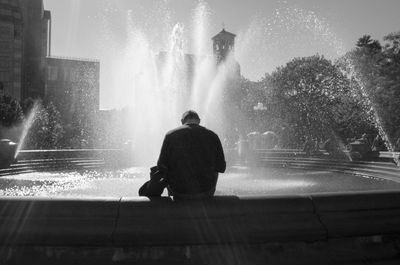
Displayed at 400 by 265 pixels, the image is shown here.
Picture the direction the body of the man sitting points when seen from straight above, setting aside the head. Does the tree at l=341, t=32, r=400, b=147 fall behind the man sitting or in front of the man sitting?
in front

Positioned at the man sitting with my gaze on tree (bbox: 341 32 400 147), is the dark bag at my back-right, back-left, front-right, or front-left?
back-left

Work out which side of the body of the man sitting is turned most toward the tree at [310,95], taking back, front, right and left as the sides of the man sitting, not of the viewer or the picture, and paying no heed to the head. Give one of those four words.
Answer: front

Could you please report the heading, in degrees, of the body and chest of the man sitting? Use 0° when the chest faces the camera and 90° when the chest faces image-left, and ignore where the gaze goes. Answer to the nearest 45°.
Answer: approximately 180°
